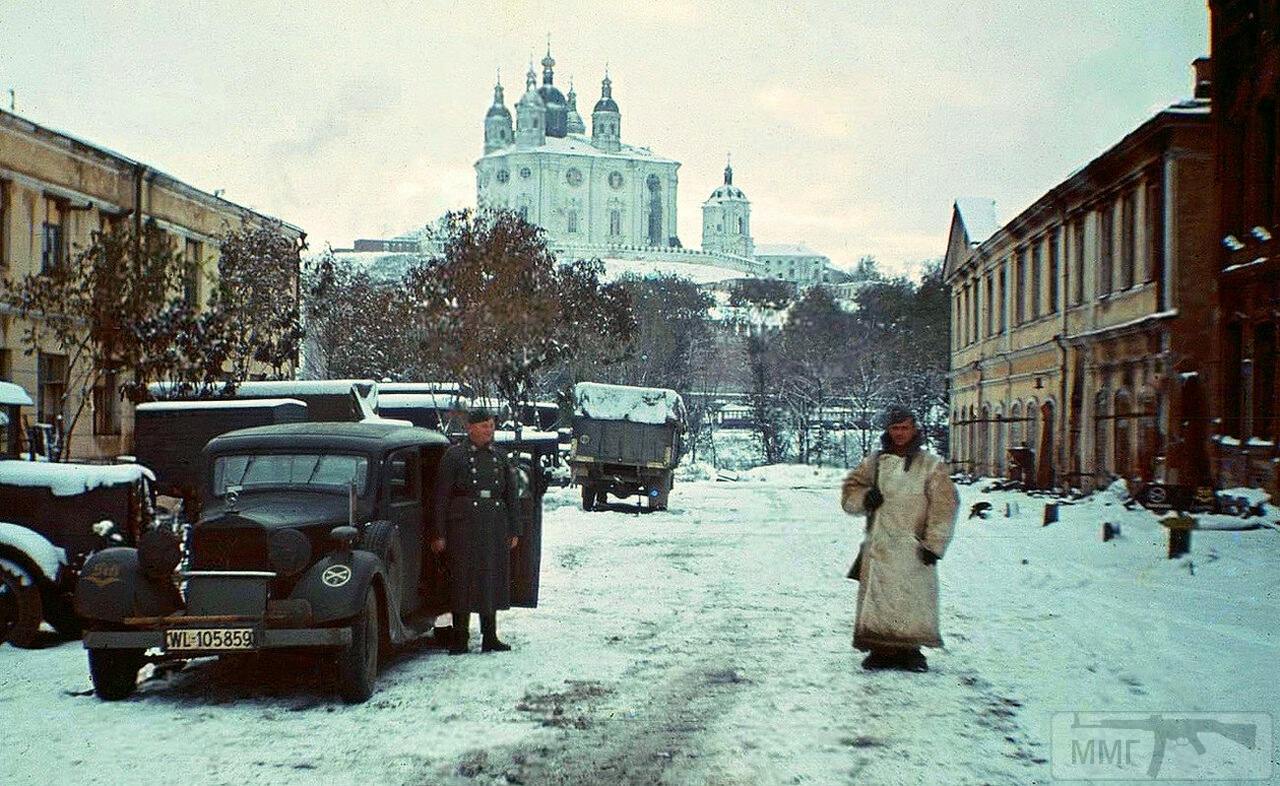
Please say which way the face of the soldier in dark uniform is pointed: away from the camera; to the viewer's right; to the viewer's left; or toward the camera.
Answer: toward the camera

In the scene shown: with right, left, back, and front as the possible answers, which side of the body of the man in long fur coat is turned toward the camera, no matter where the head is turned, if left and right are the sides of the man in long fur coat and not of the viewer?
front

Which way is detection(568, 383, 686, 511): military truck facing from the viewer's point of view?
away from the camera

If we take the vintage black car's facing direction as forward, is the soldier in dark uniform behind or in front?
behind

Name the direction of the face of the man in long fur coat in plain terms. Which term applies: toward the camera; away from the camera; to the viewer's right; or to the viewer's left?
toward the camera

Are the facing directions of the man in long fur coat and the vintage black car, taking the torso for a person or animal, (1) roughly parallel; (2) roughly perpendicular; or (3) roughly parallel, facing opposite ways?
roughly parallel

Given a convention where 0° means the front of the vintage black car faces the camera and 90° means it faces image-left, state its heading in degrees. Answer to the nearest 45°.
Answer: approximately 45°

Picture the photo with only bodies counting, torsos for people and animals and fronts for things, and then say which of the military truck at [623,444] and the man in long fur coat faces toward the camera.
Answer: the man in long fur coat

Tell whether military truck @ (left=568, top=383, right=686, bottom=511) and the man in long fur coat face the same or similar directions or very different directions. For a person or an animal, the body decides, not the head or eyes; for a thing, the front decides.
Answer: very different directions

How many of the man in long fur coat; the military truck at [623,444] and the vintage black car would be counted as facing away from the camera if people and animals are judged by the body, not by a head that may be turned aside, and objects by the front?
1

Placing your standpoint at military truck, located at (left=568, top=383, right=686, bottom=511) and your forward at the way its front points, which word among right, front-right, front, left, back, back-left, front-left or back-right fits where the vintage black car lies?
back

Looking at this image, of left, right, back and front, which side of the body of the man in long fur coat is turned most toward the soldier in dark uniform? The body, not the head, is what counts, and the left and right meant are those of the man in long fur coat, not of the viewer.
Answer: right

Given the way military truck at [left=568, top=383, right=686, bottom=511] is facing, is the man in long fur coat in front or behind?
behind

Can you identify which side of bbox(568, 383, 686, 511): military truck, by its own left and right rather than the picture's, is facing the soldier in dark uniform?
back

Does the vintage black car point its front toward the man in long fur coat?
no

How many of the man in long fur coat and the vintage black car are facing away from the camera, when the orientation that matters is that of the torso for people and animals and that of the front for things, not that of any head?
0
